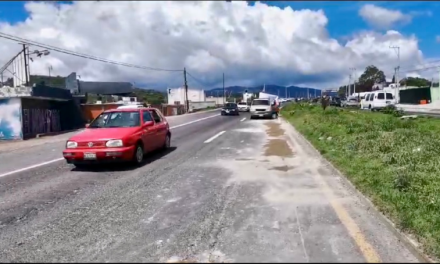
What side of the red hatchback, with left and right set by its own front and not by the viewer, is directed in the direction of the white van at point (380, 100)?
back

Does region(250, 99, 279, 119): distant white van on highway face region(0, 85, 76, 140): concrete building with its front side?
no

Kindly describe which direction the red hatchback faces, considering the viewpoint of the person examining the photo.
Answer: facing the viewer and to the left of the viewer

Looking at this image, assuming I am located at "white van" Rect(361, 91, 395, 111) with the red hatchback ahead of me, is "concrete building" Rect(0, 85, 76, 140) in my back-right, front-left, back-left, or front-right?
front-right

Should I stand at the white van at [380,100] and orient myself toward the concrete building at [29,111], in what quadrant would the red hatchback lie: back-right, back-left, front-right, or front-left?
front-left

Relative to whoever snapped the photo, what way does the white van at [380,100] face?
facing away from the viewer and to the left of the viewer

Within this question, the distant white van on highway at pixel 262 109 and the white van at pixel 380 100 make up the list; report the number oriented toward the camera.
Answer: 1

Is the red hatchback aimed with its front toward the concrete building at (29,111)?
no

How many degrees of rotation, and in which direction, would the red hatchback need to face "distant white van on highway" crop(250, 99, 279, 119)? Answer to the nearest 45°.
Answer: approximately 180°

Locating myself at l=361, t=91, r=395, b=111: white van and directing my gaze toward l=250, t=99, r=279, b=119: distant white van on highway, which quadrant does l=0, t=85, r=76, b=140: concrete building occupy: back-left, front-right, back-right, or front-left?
front-left

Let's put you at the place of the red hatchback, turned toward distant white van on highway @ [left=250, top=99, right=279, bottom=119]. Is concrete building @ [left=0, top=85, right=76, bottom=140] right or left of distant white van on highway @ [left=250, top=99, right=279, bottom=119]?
left
